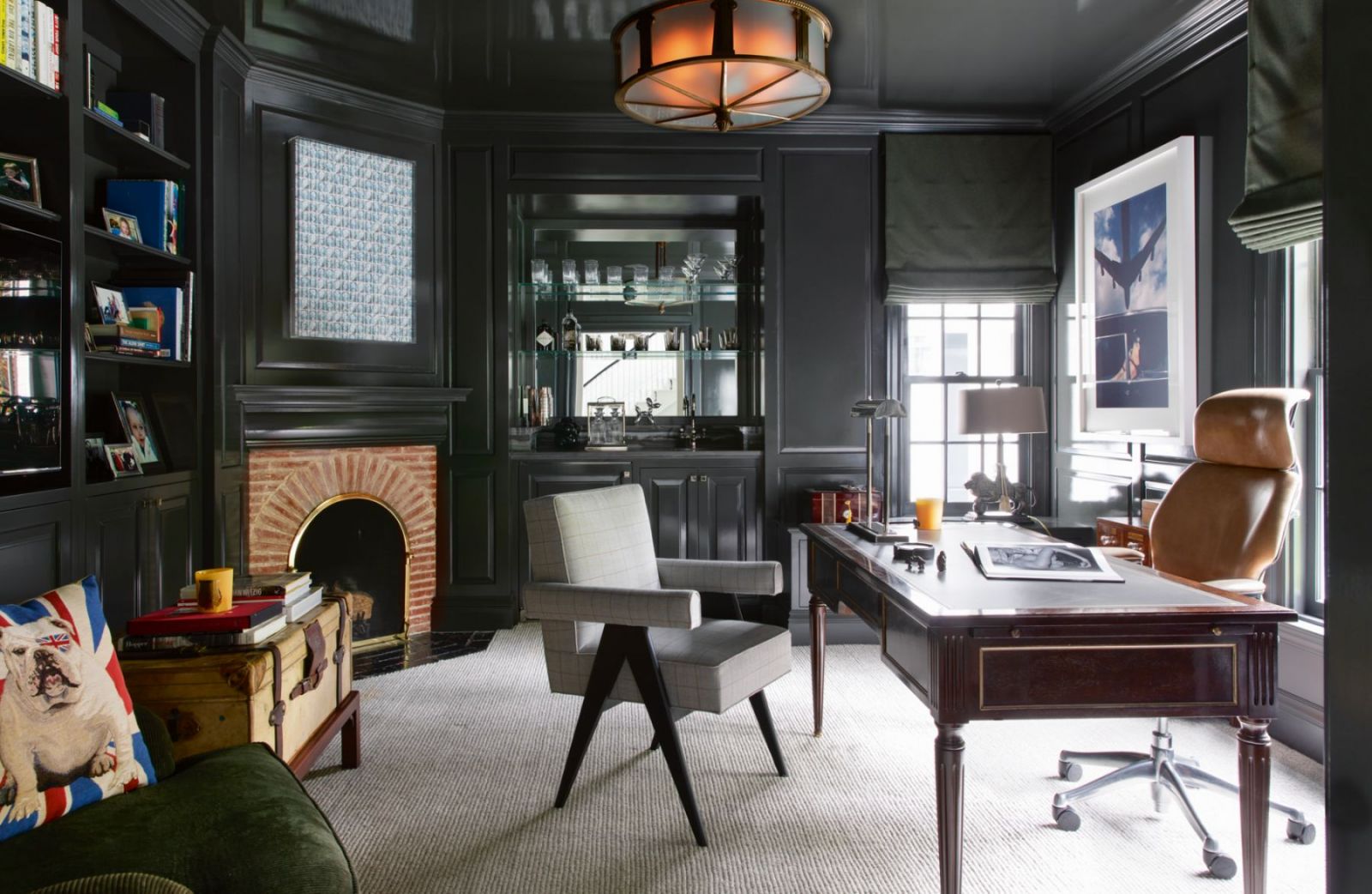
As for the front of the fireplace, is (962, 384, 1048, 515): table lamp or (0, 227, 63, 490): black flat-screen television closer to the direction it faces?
the table lamp

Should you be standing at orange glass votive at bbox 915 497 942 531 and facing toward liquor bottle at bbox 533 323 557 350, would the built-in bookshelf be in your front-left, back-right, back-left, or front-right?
front-left

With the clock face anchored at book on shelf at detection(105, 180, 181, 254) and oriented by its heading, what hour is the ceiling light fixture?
The ceiling light fixture is roughly at 12 o'clock from the book on shelf.

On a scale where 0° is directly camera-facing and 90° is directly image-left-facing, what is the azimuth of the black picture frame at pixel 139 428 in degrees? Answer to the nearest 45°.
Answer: approximately 315°

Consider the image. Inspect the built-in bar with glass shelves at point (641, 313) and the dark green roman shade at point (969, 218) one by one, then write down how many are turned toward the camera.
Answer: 2

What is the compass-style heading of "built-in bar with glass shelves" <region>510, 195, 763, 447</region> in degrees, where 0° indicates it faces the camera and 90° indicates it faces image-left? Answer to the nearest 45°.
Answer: approximately 0°

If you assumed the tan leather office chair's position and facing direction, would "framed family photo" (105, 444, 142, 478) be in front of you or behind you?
in front

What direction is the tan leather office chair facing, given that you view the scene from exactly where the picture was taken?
facing the viewer and to the left of the viewer

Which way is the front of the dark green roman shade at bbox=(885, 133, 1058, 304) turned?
toward the camera
